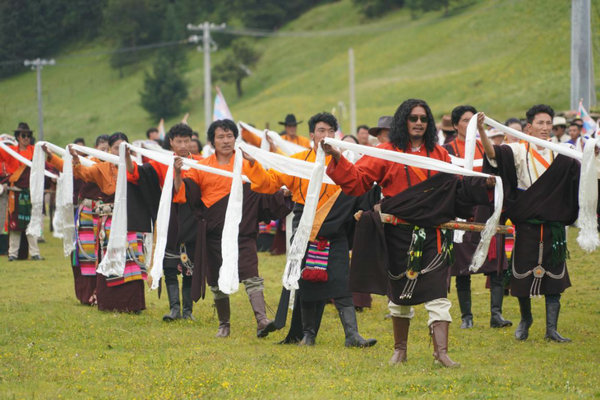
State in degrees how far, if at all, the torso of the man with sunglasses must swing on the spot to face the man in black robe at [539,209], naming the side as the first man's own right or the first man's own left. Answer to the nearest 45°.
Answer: approximately 135° to the first man's own left

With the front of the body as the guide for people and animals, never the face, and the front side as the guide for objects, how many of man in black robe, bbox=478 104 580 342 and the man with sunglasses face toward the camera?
2

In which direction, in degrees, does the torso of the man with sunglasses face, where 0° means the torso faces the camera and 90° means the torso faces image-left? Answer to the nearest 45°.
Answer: approximately 0°

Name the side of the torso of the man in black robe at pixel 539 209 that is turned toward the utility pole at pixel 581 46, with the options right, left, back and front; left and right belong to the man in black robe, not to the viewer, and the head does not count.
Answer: back

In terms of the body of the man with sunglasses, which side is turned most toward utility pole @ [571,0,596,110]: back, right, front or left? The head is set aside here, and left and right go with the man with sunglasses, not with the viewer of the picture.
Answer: back

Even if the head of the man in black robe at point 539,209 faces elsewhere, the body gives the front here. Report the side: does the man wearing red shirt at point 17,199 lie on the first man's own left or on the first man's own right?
on the first man's own right

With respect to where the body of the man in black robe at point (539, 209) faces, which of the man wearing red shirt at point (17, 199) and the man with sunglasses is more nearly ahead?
the man with sunglasses
